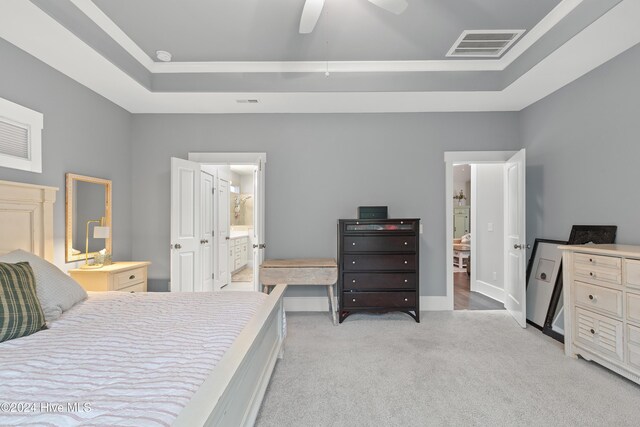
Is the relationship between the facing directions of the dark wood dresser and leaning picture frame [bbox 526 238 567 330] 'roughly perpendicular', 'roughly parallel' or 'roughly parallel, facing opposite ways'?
roughly perpendicular

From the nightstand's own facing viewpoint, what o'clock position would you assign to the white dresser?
The white dresser is roughly at 12 o'clock from the nightstand.

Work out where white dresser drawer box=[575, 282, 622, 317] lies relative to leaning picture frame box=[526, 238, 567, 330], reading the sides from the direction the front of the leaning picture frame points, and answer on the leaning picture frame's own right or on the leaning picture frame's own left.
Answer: on the leaning picture frame's own left

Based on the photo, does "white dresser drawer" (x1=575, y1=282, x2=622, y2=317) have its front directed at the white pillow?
yes

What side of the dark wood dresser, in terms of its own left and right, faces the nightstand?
right

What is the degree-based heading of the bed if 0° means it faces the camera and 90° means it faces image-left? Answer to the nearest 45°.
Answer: approximately 315°

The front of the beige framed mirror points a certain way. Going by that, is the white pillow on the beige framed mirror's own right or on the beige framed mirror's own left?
on the beige framed mirror's own right

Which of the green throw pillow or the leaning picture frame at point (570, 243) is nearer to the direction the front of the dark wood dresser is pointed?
the green throw pillow

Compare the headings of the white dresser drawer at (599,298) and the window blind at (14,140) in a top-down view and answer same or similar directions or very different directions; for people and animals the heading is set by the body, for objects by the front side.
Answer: very different directions

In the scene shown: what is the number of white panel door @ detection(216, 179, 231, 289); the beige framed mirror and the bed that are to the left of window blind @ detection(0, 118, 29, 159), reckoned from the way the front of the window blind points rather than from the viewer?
2

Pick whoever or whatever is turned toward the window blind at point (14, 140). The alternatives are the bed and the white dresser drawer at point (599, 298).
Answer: the white dresser drawer

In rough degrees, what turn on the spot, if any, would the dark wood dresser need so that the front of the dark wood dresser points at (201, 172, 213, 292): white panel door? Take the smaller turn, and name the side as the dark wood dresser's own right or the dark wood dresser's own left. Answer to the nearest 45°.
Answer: approximately 90° to the dark wood dresser's own right

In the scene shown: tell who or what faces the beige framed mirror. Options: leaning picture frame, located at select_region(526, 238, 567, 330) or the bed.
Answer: the leaning picture frame
